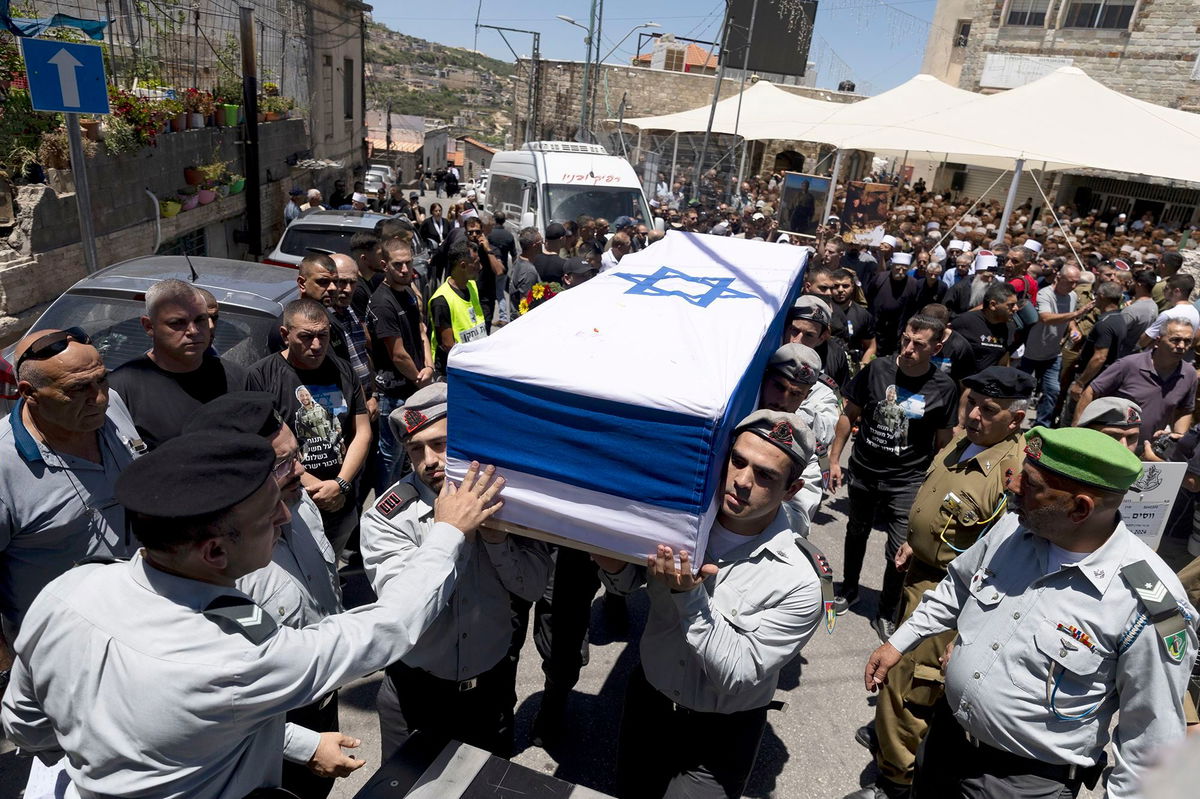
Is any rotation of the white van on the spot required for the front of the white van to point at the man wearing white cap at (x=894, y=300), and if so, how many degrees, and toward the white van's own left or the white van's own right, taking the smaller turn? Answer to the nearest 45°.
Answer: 0° — it already faces them

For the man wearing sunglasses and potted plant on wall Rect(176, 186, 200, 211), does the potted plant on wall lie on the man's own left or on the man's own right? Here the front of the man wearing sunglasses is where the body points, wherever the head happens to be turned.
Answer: on the man's own left

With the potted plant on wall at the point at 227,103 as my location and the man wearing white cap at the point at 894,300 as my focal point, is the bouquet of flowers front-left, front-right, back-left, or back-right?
front-right

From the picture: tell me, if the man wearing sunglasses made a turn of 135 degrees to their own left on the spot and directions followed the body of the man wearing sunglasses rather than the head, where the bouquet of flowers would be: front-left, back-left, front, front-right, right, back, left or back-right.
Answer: front-right

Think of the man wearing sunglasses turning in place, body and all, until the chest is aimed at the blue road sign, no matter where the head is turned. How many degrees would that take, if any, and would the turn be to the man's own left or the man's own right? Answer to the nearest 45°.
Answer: approximately 135° to the man's own left

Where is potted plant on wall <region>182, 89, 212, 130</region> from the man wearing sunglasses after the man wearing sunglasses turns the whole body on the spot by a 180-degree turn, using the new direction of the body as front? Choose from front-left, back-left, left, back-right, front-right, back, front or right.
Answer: front-right

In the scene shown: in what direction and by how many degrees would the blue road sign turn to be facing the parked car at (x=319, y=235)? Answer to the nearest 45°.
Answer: approximately 135° to its left

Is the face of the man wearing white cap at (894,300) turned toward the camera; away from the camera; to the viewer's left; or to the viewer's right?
toward the camera

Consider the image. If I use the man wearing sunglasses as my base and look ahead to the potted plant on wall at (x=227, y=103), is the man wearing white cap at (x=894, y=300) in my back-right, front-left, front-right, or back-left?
front-right

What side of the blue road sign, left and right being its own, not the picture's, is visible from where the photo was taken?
front

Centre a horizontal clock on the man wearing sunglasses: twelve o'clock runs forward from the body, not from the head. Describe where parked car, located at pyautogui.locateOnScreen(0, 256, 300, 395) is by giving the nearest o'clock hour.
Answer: The parked car is roughly at 8 o'clock from the man wearing sunglasses.

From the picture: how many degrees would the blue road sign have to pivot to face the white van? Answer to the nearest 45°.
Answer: approximately 135° to its left

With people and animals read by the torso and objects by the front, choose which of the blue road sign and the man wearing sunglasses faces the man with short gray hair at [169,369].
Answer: the blue road sign

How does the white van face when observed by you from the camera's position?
facing the viewer and to the right of the viewer

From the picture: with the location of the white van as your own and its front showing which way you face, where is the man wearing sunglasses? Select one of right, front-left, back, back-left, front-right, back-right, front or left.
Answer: front-right
